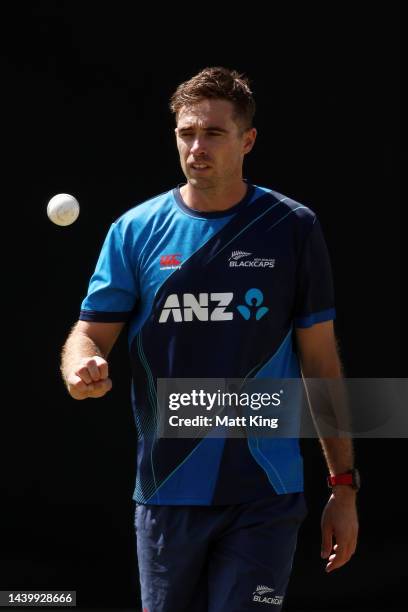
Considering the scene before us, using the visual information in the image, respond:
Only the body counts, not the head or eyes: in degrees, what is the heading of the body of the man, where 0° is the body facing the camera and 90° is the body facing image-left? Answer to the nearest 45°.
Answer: approximately 0°
